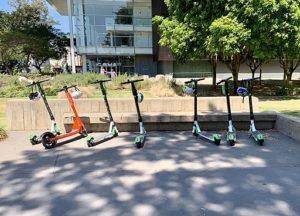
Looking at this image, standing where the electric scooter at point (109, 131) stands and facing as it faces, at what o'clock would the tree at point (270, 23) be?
The tree is roughly at 12 o'clock from the electric scooter.

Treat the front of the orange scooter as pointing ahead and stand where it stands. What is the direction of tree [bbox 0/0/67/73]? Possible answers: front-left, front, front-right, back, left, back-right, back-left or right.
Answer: front-left

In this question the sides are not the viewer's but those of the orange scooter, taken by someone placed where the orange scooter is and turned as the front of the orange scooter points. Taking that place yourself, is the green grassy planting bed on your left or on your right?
on your left

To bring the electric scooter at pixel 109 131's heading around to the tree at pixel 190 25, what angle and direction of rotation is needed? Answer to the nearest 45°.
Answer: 0° — it already faces it

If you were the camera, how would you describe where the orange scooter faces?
facing away from the viewer and to the right of the viewer

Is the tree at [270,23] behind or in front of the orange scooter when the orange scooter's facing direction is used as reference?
in front

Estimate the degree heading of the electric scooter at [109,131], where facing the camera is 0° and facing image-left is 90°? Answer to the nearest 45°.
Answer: approximately 225°

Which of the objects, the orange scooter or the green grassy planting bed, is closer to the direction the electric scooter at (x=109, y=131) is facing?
the green grassy planting bed

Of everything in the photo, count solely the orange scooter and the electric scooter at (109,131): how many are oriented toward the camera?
0

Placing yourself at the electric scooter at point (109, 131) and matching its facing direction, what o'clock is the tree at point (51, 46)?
The tree is roughly at 10 o'clock from the electric scooter.
